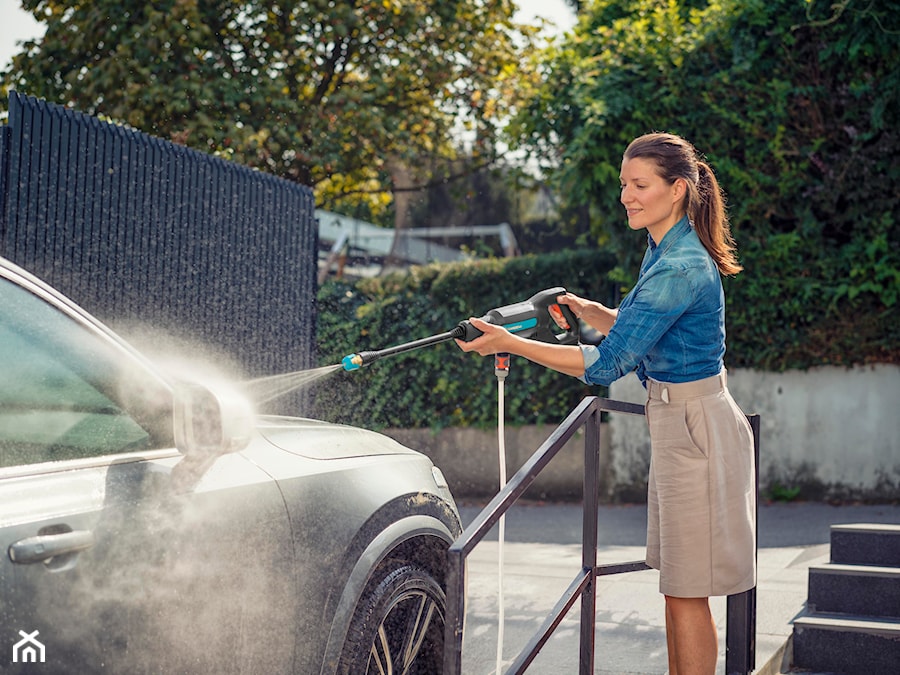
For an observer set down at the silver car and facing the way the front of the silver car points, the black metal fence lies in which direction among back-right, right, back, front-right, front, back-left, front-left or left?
front-left

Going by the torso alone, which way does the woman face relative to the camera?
to the viewer's left

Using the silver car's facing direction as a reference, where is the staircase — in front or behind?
in front

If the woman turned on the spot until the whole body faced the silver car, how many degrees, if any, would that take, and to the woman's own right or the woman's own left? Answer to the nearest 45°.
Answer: approximately 45° to the woman's own left

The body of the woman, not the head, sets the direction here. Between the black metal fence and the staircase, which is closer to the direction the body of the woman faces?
the black metal fence

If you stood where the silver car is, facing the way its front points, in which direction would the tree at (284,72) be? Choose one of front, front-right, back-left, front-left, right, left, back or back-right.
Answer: front-left

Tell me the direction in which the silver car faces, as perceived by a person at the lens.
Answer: facing away from the viewer and to the right of the viewer

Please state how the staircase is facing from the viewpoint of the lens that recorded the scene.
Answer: facing the viewer

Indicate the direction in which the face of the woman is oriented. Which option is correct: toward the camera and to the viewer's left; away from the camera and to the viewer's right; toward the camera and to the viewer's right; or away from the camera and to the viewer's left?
toward the camera and to the viewer's left

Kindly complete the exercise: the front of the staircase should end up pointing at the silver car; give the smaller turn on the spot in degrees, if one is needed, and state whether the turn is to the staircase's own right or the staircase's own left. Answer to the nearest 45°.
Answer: approximately 45° to the staircase's own right

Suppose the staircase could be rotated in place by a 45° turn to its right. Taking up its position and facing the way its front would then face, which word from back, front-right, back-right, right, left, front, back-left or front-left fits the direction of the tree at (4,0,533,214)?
right

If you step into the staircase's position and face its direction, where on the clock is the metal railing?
The metal railing is roughly at 1 o'clock from the staircase.
